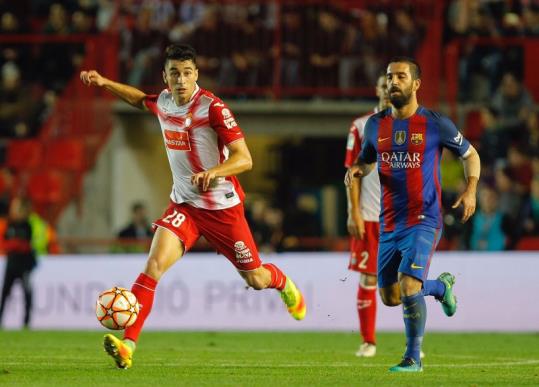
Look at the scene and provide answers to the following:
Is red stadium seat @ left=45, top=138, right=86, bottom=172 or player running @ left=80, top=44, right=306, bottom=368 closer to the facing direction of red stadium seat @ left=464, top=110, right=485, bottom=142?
the player running

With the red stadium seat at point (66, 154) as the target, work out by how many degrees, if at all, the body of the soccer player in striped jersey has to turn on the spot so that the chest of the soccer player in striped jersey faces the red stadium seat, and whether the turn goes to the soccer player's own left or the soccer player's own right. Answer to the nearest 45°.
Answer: approximately 90° to the soccer player's own right

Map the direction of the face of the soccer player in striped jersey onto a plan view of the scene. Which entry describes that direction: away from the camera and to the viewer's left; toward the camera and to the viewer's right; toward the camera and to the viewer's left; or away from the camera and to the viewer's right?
toward the camera and to the viewer's left

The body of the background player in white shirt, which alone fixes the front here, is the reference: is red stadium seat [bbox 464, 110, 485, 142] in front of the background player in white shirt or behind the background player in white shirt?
behind

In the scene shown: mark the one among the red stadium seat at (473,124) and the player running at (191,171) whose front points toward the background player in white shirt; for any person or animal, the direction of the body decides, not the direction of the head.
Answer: the red stadium seat

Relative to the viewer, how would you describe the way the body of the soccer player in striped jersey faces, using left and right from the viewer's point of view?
facing the viewer and to the left of the viewer

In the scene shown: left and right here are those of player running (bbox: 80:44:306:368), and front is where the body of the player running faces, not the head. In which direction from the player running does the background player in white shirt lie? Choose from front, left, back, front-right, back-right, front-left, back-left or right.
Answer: back

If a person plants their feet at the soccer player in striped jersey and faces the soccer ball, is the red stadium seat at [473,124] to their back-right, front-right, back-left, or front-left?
back-right

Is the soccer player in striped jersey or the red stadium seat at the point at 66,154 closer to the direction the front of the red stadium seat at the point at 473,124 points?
the soccer player in striped jersey

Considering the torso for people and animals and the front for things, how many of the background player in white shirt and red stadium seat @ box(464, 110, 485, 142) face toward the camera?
2

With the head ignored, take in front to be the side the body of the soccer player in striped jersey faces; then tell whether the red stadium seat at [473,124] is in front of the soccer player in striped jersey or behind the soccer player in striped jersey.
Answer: behind

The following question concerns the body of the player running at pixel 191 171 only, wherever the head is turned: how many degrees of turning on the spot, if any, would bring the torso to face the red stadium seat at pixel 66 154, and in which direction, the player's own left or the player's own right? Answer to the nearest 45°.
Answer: approximately 135° to the player's own right

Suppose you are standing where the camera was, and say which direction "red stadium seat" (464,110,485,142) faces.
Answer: facing the viewer

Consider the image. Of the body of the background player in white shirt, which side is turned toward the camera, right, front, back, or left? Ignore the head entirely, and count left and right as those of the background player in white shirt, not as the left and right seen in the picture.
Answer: front

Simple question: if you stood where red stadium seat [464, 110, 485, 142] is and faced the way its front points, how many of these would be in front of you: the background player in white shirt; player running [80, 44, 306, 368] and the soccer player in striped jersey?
3
